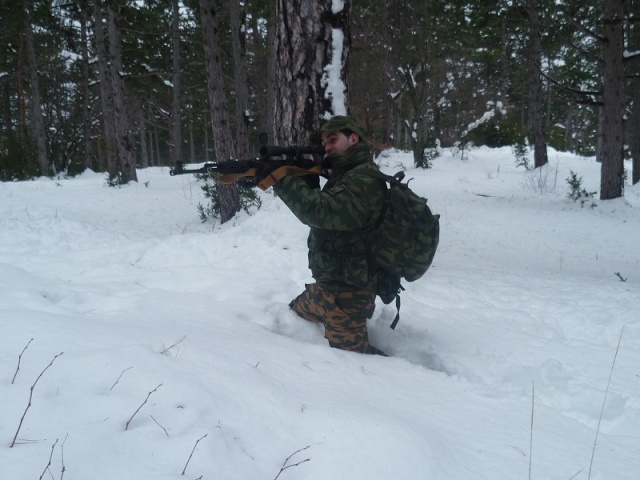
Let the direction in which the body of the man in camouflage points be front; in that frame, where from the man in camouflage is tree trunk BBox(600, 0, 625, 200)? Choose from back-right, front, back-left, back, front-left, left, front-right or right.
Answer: back-right

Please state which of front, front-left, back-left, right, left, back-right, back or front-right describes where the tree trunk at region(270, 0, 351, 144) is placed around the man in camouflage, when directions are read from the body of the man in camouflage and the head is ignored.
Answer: right

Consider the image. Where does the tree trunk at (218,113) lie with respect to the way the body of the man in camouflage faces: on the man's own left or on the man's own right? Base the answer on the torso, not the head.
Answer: on the man's own right

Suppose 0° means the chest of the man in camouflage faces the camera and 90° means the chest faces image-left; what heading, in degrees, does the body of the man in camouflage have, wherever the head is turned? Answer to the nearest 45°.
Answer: approximately 90°

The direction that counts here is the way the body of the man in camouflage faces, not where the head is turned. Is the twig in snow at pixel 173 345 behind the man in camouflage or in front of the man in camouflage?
in front

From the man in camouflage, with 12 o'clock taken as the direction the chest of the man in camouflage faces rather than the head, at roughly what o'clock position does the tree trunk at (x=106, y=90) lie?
The tree trunk is roughly at 2 o'clock from the man in camouflage.

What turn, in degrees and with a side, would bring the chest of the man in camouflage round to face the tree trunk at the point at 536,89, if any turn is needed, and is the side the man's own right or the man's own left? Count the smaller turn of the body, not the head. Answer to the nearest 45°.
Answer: approximately 135° to the man's own right
